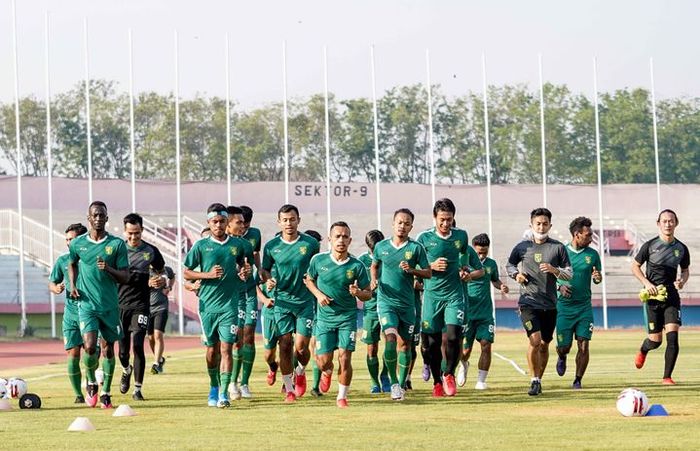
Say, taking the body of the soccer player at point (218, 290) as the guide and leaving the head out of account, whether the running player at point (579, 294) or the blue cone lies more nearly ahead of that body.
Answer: the blue cone

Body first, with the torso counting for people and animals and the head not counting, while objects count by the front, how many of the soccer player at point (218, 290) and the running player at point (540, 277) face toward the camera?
2

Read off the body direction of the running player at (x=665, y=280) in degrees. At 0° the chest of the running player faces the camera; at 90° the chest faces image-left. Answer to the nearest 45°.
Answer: approximately 0°

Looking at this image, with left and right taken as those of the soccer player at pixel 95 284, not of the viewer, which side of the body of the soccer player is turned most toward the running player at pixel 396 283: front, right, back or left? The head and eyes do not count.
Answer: left

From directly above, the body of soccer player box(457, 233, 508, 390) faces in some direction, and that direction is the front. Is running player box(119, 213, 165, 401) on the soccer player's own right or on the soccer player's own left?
on the soccer player's own right

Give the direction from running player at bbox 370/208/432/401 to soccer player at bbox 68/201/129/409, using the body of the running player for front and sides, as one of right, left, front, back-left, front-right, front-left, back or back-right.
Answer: right

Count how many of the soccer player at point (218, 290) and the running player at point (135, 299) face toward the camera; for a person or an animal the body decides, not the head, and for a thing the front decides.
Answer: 2

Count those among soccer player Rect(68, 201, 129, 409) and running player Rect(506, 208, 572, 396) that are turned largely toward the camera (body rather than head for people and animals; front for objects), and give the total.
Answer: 2

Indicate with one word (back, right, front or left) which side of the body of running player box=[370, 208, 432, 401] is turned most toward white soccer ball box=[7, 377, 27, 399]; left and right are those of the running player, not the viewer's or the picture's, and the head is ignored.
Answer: right

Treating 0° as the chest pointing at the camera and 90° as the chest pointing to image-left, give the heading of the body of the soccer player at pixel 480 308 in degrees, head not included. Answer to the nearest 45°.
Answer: approximately 0°
